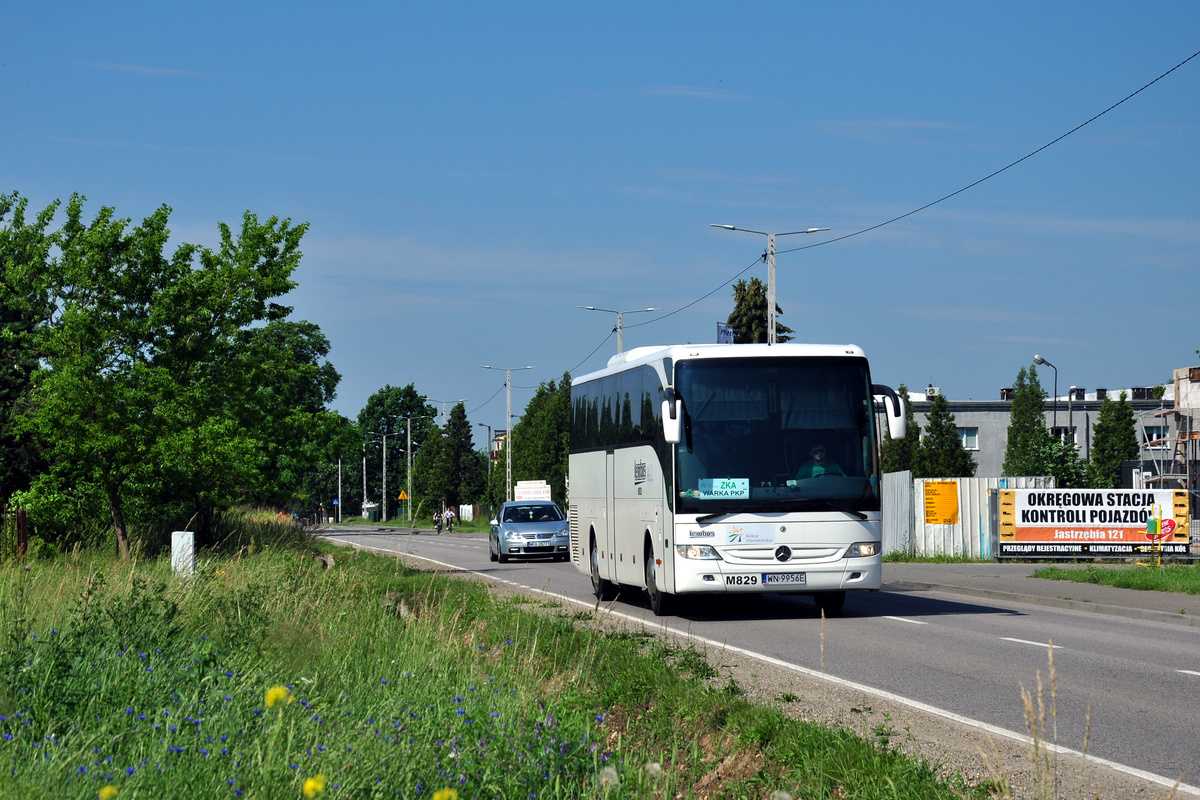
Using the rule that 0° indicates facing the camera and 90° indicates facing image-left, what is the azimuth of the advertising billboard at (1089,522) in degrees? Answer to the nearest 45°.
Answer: approximately 0°

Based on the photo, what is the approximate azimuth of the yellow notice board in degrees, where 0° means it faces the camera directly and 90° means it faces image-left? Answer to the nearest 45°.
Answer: approximately 0°

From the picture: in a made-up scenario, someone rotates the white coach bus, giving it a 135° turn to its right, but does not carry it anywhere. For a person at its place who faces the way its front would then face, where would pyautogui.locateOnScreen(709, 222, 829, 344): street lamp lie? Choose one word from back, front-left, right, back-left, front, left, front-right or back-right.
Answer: front-right

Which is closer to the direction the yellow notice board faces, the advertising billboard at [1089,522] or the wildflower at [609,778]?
the wildflower

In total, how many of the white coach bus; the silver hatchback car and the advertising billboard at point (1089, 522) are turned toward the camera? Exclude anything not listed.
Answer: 3

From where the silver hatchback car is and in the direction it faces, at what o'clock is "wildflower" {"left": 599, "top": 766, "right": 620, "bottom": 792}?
The wildflower is roughly at 12 o'clock from the silver hatchback car.

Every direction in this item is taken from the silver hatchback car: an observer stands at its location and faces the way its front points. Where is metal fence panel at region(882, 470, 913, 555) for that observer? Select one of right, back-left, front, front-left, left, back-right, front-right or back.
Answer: left

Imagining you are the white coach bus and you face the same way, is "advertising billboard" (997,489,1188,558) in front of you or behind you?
behind
